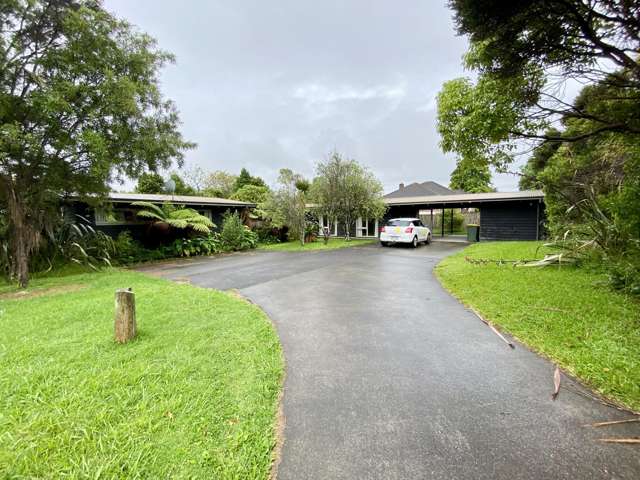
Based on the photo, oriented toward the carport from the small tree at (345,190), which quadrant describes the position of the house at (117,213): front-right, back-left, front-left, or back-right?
back-right

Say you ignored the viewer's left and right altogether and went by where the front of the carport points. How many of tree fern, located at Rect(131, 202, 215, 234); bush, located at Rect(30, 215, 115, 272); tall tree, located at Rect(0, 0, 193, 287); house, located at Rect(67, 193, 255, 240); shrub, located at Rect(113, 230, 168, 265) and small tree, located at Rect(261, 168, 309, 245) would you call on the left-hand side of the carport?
0

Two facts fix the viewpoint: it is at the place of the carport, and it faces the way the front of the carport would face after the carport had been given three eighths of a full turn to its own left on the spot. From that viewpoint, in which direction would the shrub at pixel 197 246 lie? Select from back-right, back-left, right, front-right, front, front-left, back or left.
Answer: back

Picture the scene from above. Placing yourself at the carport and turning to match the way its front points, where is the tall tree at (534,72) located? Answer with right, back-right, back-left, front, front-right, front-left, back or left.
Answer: front

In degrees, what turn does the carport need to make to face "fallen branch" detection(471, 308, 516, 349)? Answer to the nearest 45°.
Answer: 0° — it already faces it

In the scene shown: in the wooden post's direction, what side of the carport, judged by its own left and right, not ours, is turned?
front

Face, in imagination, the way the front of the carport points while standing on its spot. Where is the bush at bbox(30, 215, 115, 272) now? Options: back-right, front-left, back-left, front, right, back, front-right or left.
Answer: front-right

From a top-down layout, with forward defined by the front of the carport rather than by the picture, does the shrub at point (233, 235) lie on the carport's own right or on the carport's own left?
on the carport's own right

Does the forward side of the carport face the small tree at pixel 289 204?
no

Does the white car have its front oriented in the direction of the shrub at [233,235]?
no

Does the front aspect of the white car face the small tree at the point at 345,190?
no

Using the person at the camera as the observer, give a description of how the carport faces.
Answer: facing the viewer
